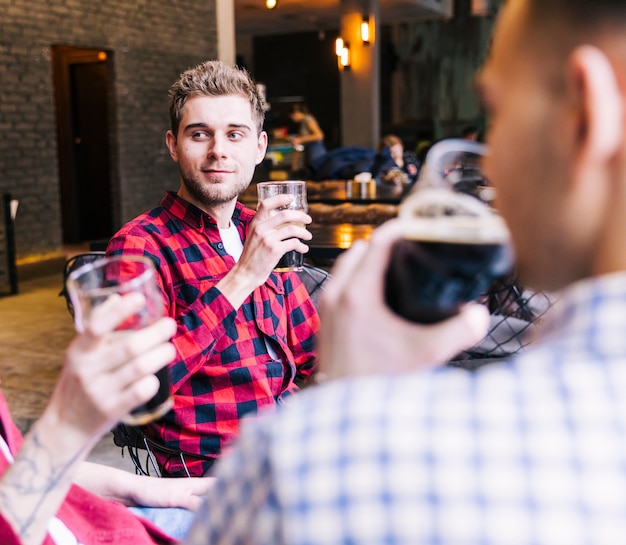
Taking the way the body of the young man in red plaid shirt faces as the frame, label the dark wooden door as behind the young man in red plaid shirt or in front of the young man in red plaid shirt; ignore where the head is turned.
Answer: behind

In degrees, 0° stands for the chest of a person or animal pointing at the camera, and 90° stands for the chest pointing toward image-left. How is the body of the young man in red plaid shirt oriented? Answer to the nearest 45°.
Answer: approximately 315°

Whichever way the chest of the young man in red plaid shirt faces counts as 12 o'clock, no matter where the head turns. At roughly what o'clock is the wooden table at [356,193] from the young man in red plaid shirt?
The wooden table is roughly at 8 o'clock from the young man in red plaid shirt.

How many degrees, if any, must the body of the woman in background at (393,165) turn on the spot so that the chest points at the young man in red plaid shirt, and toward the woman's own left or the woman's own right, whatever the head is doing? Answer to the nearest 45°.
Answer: approximately 45° to the woman's own right

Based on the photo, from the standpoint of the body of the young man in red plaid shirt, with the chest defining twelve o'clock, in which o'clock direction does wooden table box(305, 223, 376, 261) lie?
The wooden table is roughly at 8 o'clock from the young man in red plaid shirt.

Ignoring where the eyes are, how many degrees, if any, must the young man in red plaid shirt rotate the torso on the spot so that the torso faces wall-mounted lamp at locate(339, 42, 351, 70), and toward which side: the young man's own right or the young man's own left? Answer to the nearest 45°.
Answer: approximately 135° to the young man's own left

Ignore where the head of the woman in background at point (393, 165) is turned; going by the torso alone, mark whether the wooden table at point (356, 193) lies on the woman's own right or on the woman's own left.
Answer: on the woman's own right
